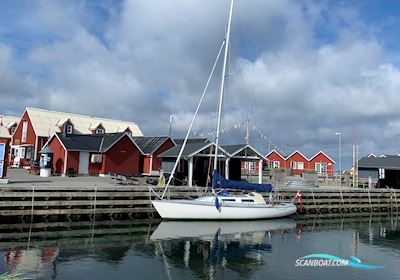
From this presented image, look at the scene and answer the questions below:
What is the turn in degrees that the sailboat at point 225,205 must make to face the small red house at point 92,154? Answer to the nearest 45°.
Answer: approximately 45° to its right

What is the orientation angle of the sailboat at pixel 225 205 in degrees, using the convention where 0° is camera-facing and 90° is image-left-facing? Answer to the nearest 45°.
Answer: approximately 90°
